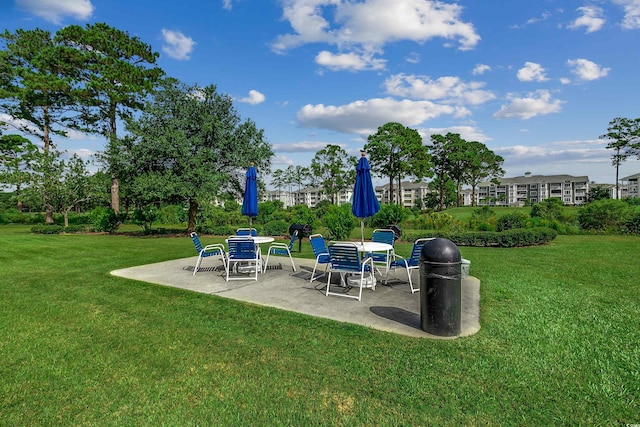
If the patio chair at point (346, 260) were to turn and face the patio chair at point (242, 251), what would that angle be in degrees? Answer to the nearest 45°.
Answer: approximately 90° to its left

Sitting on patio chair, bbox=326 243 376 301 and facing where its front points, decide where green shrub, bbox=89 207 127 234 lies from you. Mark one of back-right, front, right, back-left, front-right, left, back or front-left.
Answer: left

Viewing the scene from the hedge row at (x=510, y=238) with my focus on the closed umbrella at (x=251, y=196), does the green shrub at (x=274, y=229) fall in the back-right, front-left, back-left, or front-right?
front-right

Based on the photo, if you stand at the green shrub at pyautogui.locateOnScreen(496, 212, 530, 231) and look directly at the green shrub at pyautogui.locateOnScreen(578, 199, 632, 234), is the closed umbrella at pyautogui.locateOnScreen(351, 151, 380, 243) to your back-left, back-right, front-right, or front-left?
back-right

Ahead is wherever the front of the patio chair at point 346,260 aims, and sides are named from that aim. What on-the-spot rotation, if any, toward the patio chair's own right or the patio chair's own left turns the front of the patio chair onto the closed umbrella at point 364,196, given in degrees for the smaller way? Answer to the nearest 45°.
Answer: approximately 45° to the patio chair's own left

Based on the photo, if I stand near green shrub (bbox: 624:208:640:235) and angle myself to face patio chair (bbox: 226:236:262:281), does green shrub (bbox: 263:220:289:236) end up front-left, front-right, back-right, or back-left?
front-right

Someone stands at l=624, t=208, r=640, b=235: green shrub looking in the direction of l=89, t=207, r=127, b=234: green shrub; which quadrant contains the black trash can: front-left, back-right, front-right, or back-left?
front-left
